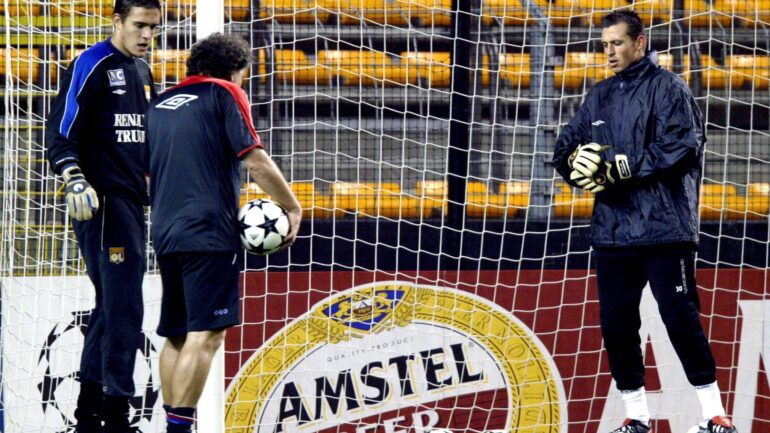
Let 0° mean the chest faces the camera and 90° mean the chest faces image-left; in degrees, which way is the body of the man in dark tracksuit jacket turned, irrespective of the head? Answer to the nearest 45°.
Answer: approximately 45°

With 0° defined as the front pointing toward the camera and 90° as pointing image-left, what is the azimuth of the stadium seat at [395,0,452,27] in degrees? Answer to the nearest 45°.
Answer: approximately 0°

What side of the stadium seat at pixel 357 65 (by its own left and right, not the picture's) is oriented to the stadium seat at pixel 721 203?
left

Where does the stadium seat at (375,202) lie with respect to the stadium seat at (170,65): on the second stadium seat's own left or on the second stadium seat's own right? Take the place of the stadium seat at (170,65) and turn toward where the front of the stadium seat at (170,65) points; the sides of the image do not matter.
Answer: on the second stadium seat's own left

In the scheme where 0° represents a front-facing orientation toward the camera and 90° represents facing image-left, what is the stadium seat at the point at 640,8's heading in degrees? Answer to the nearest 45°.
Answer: approximately 0°

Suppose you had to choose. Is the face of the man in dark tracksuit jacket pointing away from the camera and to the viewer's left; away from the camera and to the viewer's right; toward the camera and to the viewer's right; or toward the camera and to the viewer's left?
toward the camera and to the viewer's left

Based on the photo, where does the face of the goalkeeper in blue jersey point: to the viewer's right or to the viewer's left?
to the viewer's right

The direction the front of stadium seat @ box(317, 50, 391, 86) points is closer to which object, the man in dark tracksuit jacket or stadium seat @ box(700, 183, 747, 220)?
the man in dark tracksuit jacket
